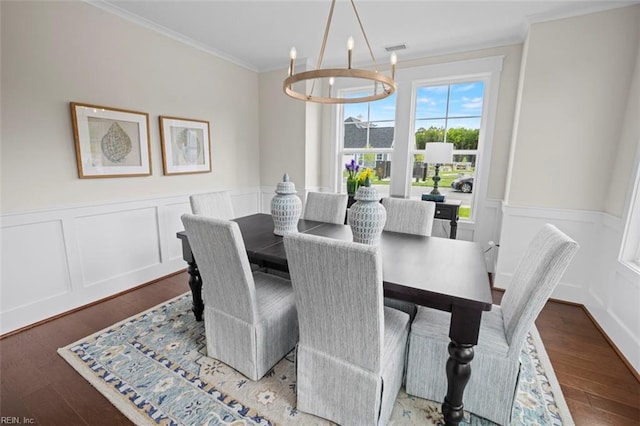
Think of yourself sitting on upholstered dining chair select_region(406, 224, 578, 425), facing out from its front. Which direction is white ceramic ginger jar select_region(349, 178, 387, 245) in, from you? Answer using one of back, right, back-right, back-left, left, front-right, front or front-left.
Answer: front

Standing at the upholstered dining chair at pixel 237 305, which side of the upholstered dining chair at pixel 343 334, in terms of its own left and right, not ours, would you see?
left

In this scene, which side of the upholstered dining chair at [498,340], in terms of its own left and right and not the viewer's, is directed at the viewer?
left

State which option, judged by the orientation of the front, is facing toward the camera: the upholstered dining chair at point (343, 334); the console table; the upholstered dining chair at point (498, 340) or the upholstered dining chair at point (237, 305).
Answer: the console table

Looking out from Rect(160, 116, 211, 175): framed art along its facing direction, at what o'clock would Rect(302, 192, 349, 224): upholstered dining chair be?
The upholstered dining chair is roughly at 12 o'clock from the framed art.

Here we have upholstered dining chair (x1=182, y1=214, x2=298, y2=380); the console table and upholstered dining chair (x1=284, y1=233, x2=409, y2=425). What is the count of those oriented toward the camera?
1

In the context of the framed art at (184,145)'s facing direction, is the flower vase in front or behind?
in front

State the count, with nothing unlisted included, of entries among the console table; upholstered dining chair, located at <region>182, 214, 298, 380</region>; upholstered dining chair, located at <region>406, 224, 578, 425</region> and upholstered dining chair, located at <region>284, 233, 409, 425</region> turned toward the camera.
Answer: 1

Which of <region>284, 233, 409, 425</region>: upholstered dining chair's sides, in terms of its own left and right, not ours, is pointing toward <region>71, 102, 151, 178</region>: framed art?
left

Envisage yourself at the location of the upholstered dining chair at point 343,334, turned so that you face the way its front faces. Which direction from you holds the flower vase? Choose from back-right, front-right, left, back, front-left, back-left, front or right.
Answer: front-left

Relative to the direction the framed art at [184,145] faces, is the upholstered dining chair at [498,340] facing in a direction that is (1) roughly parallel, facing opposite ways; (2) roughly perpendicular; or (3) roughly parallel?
roughly parallel, facing opposite ways

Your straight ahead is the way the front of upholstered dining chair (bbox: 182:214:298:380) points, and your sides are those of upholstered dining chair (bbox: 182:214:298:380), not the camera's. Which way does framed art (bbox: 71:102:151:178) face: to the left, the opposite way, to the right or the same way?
to the right

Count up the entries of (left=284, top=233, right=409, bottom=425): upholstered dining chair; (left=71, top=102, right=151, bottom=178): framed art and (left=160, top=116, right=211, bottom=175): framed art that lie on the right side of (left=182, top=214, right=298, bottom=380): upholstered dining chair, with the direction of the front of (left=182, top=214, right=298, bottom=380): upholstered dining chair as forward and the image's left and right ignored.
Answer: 1

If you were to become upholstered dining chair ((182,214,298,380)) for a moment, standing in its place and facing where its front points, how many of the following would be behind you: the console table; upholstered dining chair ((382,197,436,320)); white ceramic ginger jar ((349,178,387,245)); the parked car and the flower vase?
0

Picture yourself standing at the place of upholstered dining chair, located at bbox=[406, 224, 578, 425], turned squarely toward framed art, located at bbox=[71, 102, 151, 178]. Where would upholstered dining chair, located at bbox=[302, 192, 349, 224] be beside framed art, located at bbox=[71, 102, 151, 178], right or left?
right

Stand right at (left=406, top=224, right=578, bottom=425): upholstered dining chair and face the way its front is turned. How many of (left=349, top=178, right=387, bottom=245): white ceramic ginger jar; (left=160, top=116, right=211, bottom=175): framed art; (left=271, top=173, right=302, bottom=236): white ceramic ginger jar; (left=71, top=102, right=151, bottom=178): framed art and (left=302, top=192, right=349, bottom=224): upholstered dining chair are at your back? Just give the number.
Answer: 0

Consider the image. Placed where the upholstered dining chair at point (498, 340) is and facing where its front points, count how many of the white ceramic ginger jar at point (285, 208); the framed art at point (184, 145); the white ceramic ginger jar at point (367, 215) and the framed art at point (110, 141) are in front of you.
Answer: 4

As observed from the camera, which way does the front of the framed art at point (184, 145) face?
facing the viewer and to the right of the viewer

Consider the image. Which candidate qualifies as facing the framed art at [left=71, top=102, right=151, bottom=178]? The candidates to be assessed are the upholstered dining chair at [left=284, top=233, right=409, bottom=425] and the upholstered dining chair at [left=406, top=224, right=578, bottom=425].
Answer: the upholstered dining chair at [left=406, top=224, right=578, bottom=425]

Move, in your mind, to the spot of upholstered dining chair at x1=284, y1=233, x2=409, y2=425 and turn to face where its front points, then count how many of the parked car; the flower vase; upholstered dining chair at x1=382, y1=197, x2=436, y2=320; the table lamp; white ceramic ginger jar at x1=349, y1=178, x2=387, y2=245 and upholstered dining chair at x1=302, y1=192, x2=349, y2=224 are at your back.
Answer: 0

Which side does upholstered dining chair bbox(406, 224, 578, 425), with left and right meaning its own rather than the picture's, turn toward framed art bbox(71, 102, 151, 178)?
front

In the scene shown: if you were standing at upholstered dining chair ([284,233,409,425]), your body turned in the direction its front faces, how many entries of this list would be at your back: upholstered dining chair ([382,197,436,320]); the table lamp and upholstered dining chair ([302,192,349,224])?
0

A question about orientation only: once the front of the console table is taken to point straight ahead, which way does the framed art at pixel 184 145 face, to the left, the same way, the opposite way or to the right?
to the left

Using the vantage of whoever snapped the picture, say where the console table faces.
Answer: facing the viewer
